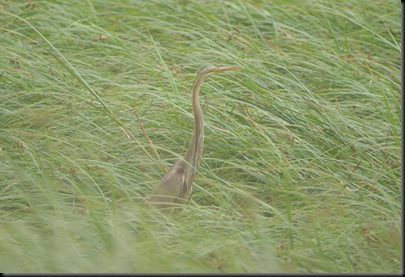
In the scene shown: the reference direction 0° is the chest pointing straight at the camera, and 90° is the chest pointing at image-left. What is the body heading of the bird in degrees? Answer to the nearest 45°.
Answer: approximately 270°
